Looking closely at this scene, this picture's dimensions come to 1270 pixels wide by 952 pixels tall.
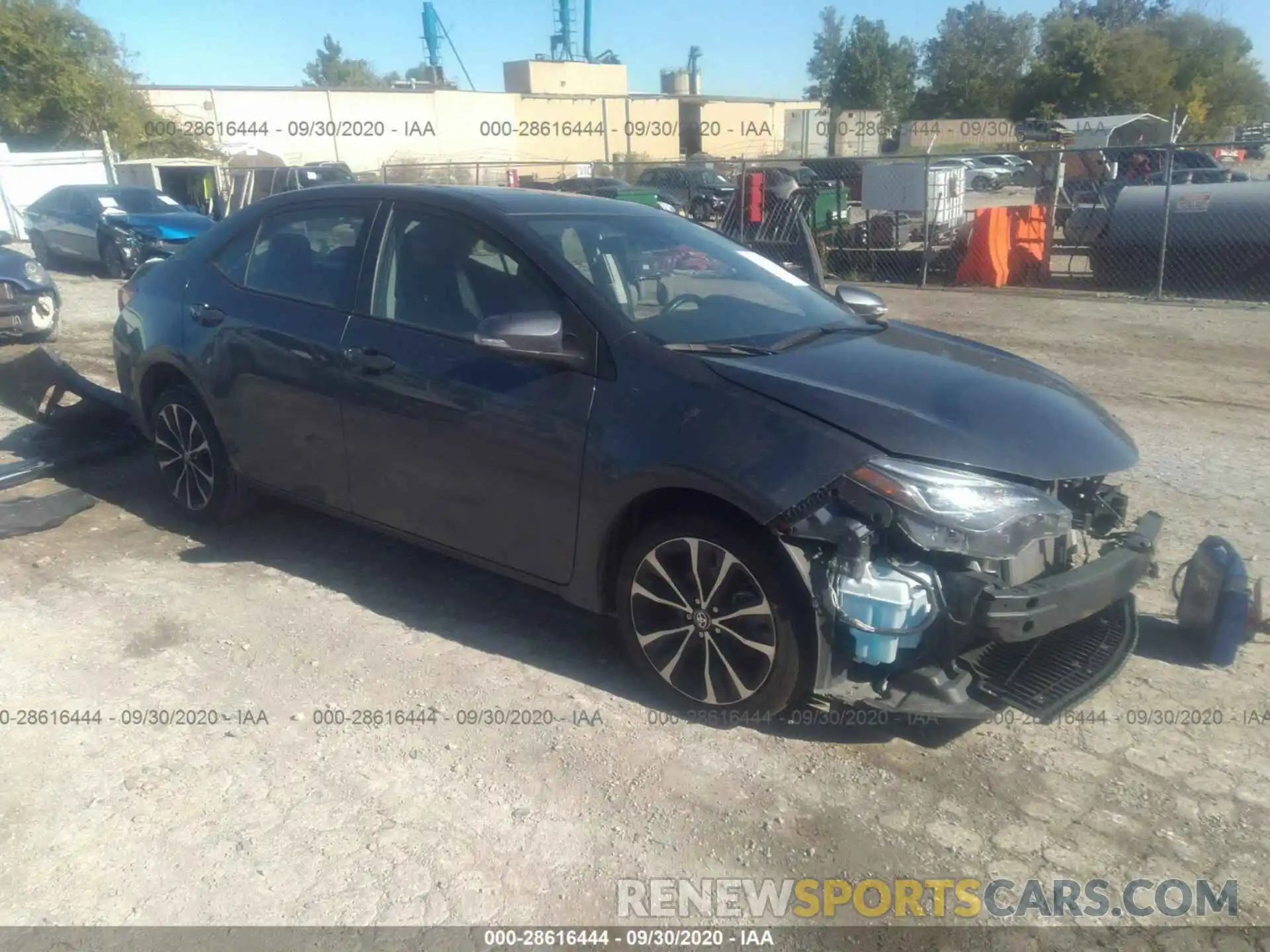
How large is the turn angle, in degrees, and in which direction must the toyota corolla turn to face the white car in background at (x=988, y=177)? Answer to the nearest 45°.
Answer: approximately 135° to its left

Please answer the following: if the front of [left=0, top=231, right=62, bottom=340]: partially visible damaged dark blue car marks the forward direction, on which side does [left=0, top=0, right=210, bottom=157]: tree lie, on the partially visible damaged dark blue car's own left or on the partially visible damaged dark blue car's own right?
on the partially visible damaged dark blue car's own left

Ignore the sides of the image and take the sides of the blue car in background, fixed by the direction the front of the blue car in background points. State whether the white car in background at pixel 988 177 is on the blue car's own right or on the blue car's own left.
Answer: on the blue car's own left

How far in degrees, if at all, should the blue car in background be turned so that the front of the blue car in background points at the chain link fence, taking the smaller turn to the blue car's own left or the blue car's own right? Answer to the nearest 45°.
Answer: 0° — it already faces it

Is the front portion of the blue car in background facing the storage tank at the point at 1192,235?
yes

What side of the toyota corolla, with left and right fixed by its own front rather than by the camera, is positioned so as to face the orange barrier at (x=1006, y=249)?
left

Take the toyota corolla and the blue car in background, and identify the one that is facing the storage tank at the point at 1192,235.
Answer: the blue car in background

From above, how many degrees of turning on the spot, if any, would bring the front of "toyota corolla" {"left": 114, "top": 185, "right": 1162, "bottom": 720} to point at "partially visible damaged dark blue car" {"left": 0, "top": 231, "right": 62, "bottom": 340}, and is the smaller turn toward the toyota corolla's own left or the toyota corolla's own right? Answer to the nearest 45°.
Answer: approximately 180°

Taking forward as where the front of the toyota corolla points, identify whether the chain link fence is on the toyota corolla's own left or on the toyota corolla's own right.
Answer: on the toyota corolla's own left

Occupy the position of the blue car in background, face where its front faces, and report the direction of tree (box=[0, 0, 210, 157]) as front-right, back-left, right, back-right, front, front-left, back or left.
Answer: back-left

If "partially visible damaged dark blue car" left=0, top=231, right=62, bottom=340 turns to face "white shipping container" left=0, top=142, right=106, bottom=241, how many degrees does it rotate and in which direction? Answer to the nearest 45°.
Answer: approximately 135° to its left

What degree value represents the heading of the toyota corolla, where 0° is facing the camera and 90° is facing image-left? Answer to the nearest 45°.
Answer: approximately 315°

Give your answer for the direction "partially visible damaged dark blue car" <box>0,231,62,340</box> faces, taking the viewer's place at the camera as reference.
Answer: facing the viewer and to the right of the viewer
